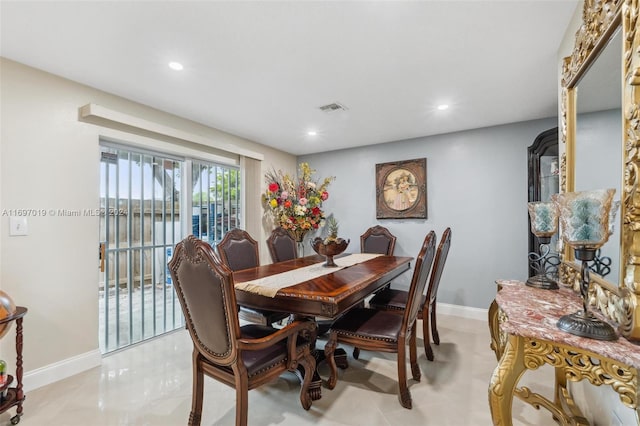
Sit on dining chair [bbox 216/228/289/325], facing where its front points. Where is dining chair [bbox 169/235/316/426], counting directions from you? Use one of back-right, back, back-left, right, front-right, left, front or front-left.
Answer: front-right

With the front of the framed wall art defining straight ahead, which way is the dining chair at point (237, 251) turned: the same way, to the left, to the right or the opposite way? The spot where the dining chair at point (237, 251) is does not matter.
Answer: to the left

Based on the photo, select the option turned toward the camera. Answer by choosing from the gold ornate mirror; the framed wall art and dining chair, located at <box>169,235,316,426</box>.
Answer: the framed wall art

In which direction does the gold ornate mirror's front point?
to the viewer's left

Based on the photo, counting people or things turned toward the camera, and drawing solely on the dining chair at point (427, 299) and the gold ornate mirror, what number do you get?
0

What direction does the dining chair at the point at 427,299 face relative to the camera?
to the viewer's left

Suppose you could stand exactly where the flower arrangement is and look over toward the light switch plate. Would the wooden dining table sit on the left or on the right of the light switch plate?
left

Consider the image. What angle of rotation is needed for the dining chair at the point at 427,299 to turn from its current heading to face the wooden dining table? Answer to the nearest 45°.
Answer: approximately 45° to its left

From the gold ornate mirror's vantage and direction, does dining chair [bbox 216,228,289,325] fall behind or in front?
in front

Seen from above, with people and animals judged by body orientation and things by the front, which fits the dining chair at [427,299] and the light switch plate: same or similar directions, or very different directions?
very different directions

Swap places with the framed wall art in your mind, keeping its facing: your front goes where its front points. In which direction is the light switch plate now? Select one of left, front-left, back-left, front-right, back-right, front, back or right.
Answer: front-right

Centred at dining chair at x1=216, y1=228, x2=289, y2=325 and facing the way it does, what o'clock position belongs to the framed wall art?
The framed wall art is roughly at 10 o'clock from the dining chair.

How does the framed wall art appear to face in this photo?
toward the camera

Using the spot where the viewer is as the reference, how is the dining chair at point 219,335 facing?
facing away from the viewer and to the right of the viewer

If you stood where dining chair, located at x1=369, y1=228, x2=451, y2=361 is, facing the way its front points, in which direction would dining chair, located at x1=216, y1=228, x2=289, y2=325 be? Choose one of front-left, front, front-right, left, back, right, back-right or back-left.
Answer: front
